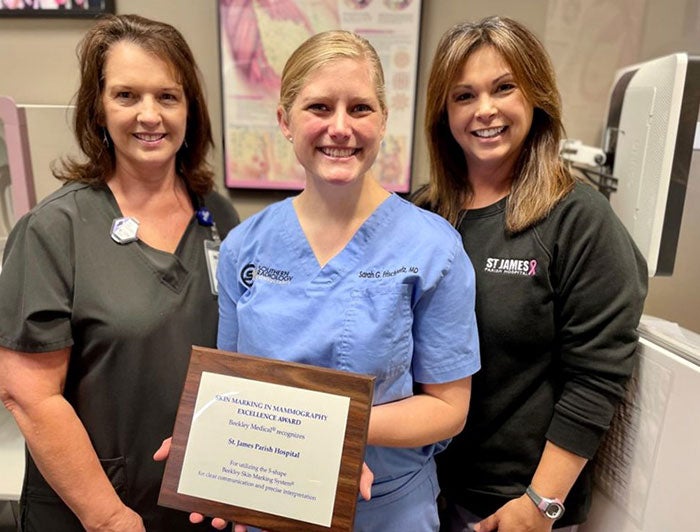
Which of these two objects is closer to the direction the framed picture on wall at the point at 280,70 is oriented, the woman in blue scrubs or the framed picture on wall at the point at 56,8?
the woman in blue scrubs

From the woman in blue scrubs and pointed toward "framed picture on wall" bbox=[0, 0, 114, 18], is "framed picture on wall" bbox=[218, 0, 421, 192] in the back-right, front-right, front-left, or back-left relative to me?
front-right

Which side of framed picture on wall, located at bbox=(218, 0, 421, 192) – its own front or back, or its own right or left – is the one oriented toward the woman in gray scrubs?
front

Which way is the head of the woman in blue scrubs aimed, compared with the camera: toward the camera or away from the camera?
toward the camera

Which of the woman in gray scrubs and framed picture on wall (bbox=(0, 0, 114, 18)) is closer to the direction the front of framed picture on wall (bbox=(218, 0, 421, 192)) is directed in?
the woman in gray scrubs

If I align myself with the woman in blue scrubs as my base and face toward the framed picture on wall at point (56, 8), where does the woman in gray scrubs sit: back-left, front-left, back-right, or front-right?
front-left

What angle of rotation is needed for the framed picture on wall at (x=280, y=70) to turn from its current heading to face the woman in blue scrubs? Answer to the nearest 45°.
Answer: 0° — it already faces them

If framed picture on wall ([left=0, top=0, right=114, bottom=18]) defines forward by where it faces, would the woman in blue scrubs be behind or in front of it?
in front

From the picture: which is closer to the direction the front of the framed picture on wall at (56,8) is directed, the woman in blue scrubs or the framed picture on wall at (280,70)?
the woman in blue scrubs

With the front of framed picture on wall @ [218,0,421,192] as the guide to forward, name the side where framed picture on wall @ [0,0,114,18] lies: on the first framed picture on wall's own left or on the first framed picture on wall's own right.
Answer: on the first framed picture on wall's own right

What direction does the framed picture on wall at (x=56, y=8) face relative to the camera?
toward the camera

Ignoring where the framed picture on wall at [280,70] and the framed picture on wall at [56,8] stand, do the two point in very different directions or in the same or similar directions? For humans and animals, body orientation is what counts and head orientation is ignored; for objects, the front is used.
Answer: same or similar directions

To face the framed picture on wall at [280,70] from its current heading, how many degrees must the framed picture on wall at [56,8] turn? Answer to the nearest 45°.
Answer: approximately 45° to its left

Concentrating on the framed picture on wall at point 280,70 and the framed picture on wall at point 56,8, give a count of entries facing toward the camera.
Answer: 2

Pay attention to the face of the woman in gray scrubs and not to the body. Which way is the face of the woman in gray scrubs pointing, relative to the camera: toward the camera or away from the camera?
toward the camera
